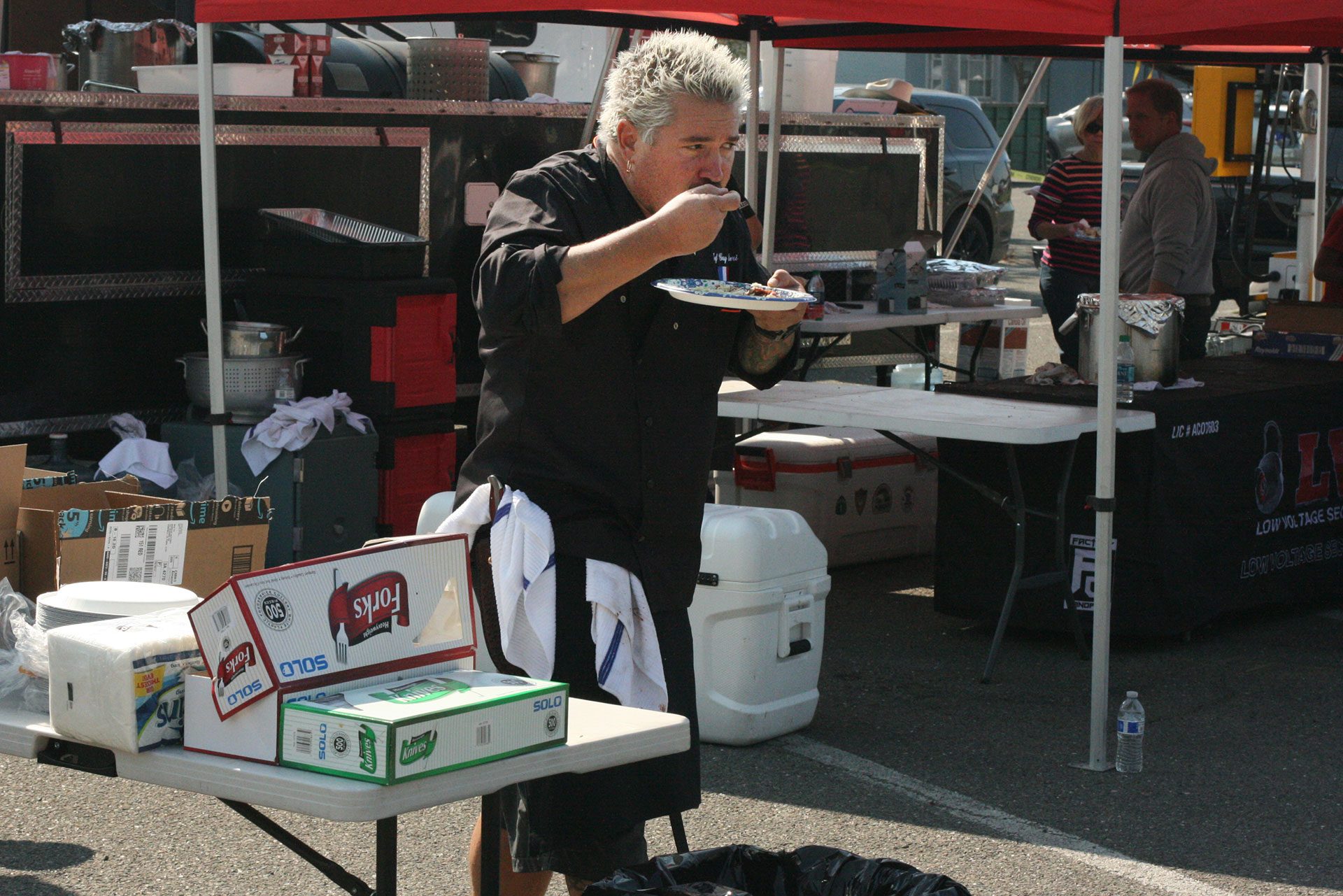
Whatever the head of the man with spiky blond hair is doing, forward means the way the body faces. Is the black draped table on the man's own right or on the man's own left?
on the man's own left

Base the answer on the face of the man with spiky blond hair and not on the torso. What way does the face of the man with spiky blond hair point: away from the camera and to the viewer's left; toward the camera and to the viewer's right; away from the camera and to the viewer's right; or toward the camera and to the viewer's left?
toward the camera and to the viewer's right

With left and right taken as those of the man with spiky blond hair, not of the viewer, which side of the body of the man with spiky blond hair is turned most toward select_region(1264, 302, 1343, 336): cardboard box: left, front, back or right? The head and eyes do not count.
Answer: left

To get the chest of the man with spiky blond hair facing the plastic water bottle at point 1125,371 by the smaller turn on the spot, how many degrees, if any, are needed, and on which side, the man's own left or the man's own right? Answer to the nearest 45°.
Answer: approximately 90° to the man's own left

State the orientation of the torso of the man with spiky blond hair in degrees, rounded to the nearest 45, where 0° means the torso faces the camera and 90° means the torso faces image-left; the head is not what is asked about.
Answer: approximately 315°

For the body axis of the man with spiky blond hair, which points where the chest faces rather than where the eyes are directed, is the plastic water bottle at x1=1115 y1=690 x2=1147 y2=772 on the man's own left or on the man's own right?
on the man's own left
